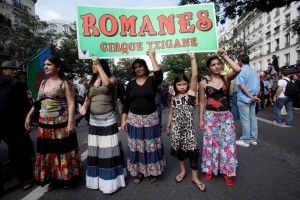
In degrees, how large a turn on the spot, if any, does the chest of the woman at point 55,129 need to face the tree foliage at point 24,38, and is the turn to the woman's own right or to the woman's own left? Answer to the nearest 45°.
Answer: approximately 135° to the woman's own right

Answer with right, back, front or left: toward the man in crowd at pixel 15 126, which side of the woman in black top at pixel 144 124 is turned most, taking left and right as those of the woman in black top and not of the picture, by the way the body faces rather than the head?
right

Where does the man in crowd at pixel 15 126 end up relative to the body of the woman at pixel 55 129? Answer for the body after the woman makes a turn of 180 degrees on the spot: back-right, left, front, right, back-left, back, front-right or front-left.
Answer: left

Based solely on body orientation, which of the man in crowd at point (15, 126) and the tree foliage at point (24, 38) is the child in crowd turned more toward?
the man in crowd

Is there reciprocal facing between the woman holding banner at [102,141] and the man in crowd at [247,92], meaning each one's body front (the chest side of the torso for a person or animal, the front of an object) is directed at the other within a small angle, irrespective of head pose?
no

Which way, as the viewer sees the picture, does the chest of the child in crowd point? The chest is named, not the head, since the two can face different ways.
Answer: toward the camera

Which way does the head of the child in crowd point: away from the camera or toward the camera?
toward the camera

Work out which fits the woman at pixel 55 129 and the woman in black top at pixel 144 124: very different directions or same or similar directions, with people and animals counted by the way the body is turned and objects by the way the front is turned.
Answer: same or similar directions

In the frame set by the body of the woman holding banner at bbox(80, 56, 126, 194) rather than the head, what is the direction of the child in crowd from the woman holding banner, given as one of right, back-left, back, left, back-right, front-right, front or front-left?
back-left

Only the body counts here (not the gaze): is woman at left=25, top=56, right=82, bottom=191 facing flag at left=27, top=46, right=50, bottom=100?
no

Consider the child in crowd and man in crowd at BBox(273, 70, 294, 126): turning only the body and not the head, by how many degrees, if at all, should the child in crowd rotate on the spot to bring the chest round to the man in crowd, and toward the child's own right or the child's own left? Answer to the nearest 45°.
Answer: approximately 135° to the child's own left

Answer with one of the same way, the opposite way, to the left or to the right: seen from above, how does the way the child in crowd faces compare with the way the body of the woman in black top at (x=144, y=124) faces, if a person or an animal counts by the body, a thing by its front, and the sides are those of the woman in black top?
the same way

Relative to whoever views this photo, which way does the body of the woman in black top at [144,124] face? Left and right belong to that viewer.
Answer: facing the viewer

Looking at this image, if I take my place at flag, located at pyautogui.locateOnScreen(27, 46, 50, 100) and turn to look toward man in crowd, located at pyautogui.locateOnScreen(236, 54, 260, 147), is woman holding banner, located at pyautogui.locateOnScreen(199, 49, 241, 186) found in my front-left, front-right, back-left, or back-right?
front-right

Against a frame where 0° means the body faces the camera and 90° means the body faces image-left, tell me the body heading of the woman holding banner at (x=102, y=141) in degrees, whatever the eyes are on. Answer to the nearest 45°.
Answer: approximately 45°

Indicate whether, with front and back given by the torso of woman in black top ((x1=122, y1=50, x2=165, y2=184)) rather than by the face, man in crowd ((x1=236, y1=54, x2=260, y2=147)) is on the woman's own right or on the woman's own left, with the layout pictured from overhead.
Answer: on the woman's own left

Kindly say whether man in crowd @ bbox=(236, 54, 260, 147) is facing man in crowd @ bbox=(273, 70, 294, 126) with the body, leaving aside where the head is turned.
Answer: no
